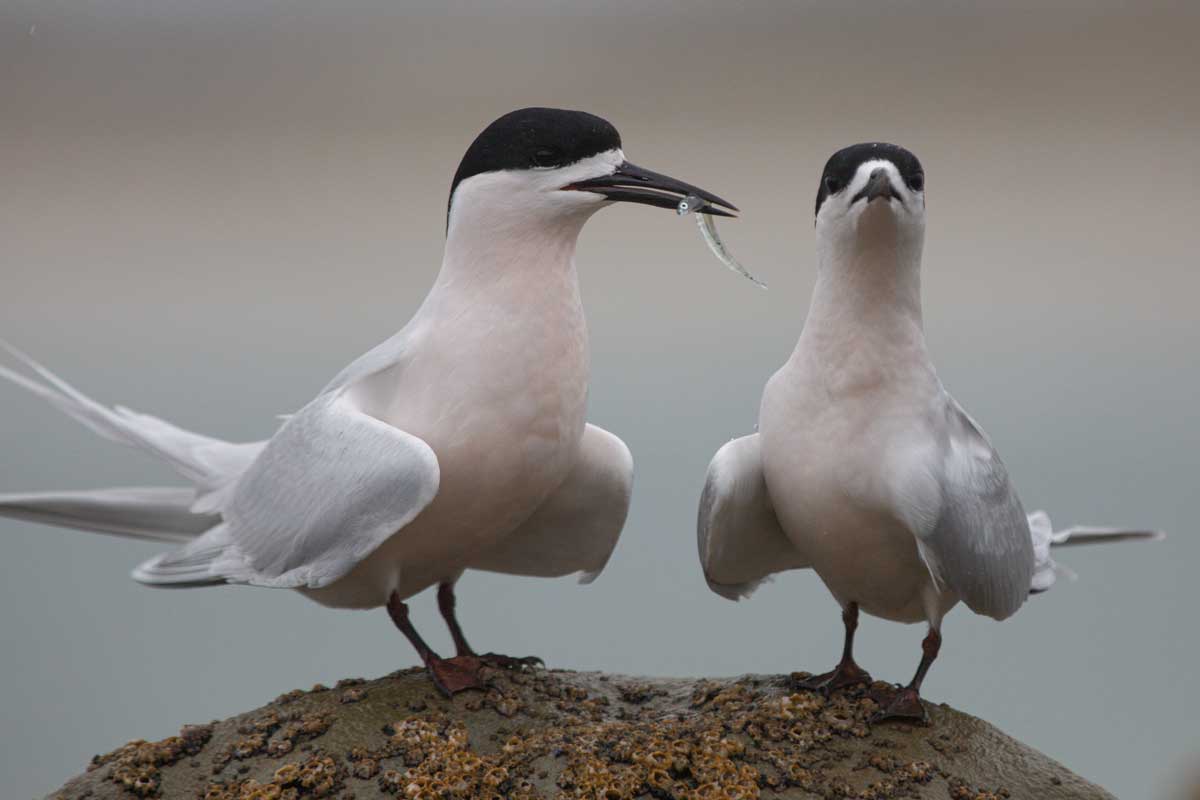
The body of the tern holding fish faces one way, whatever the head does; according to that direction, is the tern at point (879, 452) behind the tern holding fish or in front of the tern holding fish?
in front

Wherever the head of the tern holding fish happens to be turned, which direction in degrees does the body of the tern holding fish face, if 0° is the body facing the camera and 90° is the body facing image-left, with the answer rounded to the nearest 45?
approximately 315°
